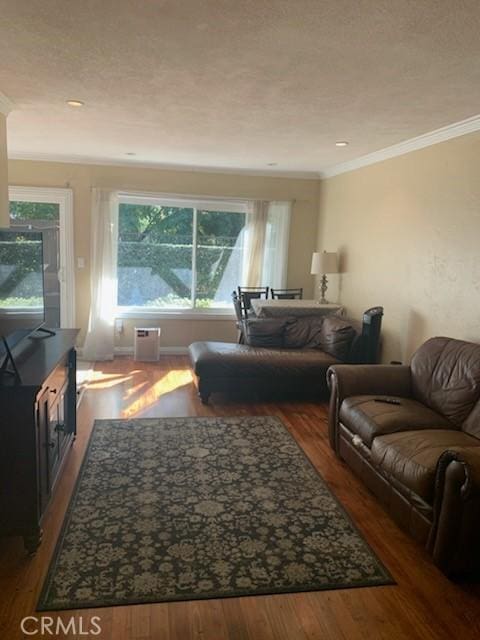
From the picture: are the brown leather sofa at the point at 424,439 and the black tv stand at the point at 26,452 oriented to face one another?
yes

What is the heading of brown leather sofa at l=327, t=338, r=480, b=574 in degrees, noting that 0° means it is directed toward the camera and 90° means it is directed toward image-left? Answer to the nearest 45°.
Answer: approximately 45°

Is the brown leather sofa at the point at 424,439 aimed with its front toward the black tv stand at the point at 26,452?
yes

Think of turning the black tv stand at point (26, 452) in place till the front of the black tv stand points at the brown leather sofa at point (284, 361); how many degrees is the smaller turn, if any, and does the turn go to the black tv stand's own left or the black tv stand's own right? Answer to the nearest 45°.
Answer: approximately 45° to the black tv stand's own left

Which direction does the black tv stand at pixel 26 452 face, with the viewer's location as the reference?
facing to the right of the viewer

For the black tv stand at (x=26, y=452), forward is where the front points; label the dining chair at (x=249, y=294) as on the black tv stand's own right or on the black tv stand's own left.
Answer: on the black tv stand's own left

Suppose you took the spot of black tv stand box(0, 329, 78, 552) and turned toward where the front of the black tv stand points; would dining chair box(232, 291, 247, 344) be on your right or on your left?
on your left

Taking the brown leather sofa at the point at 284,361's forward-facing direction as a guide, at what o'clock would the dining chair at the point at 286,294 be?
The dining chair is roughly at 6 o'clock from the brown leather sofa.

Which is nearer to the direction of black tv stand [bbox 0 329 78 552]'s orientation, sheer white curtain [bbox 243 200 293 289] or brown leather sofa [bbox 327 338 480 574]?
the brown leather sofa

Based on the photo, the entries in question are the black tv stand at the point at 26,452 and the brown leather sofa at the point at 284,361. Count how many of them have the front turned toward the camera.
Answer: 1

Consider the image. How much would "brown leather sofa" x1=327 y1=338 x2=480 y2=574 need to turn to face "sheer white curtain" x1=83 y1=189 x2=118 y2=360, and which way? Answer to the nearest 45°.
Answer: approximately 90° to its right
